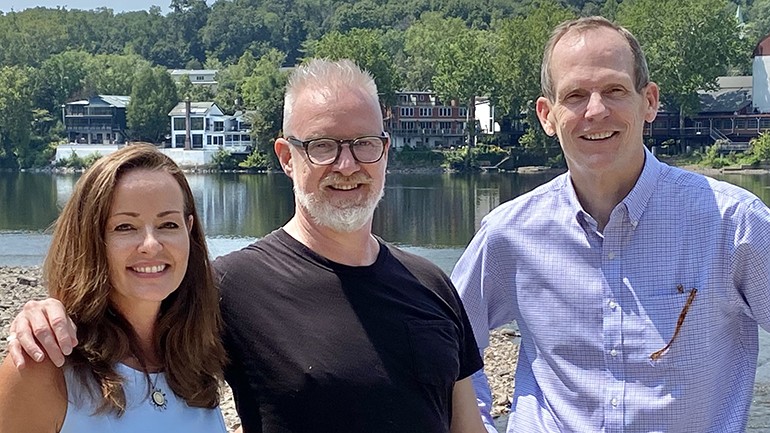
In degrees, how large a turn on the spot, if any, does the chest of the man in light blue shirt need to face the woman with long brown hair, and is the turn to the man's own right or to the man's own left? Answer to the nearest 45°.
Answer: approximately 45° to the man's own right

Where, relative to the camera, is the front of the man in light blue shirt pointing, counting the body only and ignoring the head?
toward the camera

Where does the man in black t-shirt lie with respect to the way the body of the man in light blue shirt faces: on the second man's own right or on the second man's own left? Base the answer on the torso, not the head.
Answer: on the second man's own right
